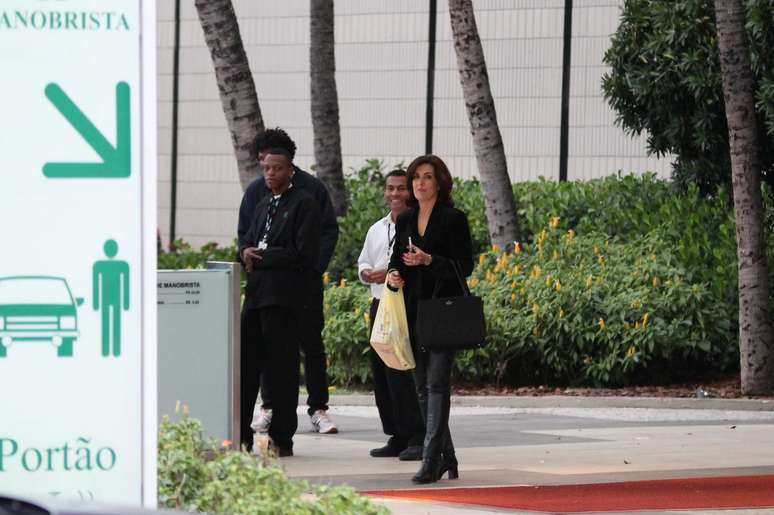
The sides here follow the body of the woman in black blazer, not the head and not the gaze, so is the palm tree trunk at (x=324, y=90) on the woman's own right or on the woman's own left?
on the woman's own right

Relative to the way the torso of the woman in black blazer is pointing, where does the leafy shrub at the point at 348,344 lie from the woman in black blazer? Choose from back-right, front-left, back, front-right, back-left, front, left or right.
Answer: back-right

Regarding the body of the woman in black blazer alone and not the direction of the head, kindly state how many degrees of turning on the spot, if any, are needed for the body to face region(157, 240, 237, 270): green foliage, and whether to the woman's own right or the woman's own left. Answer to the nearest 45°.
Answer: approximately 135° to the woman's own right

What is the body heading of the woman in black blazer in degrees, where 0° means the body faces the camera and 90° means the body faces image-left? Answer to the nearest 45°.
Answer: approximately 45°

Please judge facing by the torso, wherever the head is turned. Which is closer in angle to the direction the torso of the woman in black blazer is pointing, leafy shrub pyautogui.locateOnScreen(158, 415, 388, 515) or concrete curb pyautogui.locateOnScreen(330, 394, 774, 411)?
the leafy shrub
